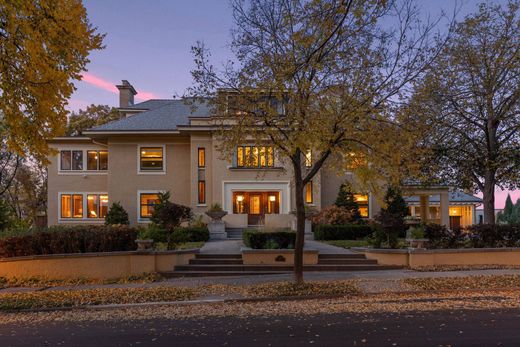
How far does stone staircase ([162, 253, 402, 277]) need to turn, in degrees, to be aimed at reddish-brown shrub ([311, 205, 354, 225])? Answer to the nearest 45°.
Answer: approximately 180°

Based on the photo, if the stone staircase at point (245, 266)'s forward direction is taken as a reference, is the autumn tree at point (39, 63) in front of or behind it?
in front

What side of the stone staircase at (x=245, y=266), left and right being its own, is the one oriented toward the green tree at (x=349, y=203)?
back

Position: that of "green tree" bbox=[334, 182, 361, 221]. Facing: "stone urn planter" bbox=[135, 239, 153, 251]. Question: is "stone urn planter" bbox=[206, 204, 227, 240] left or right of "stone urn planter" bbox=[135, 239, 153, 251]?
right

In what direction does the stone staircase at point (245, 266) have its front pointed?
toward the camera

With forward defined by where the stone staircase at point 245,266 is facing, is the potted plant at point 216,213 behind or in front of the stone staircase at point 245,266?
behind

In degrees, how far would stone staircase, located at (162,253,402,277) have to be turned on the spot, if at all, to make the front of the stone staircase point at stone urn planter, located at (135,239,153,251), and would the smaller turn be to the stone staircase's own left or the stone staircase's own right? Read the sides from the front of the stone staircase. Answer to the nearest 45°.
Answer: approximately 90° to the stone staircase's own right

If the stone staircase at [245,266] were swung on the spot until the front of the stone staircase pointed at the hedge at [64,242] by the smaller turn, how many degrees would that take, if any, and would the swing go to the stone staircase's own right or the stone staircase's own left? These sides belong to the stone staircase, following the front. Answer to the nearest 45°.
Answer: approximately 90° to the stone staircase's own right

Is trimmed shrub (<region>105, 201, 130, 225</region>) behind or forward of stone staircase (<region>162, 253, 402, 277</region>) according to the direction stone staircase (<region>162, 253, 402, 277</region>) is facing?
behind
